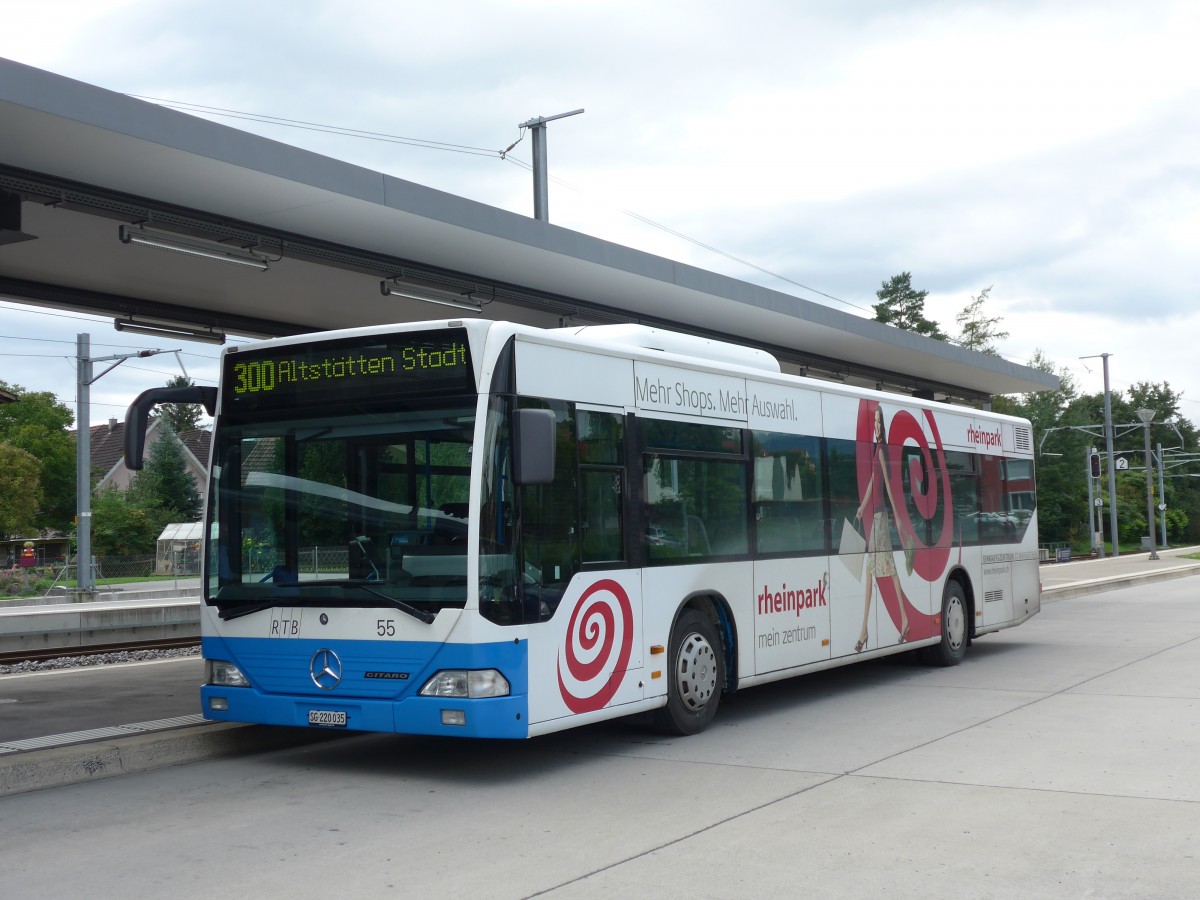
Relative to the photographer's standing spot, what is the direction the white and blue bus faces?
facing the viewer and to the left of the viewer

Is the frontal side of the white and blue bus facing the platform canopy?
no

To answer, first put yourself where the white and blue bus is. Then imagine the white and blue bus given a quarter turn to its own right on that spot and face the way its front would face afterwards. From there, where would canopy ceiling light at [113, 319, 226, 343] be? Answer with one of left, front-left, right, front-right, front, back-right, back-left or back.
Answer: front

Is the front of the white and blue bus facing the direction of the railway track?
no
